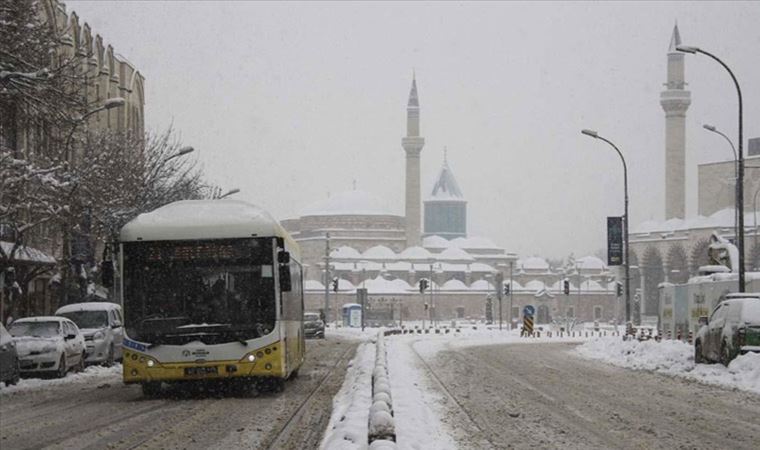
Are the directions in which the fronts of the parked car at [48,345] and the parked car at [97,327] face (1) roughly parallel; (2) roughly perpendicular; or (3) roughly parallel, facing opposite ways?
roughly parallel

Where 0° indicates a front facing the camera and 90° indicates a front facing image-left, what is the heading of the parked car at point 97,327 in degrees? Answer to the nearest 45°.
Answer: approximately 45°

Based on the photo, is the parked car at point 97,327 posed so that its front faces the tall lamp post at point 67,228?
no

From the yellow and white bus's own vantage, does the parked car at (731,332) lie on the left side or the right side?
on its left

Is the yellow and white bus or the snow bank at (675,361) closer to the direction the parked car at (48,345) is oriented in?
the yellow and white bus

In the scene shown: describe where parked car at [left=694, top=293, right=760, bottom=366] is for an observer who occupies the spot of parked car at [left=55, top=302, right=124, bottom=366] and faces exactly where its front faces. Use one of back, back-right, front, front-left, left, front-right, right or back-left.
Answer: left

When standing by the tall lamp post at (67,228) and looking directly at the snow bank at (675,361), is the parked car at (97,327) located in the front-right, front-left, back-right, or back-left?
front-right

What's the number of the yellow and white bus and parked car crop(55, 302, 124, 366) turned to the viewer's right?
0

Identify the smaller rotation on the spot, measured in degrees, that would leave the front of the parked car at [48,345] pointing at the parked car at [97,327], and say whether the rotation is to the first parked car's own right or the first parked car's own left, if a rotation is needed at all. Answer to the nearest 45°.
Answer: approximately 135° to the first parked car's own right

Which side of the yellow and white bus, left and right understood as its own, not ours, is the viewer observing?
front

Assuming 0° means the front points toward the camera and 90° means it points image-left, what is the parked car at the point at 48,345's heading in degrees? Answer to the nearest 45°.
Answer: approximately 45°

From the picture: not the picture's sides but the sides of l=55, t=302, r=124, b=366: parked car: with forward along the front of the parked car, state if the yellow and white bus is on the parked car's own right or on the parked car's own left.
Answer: on the parked car's own left

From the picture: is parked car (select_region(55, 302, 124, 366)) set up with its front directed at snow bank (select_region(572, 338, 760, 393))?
no
